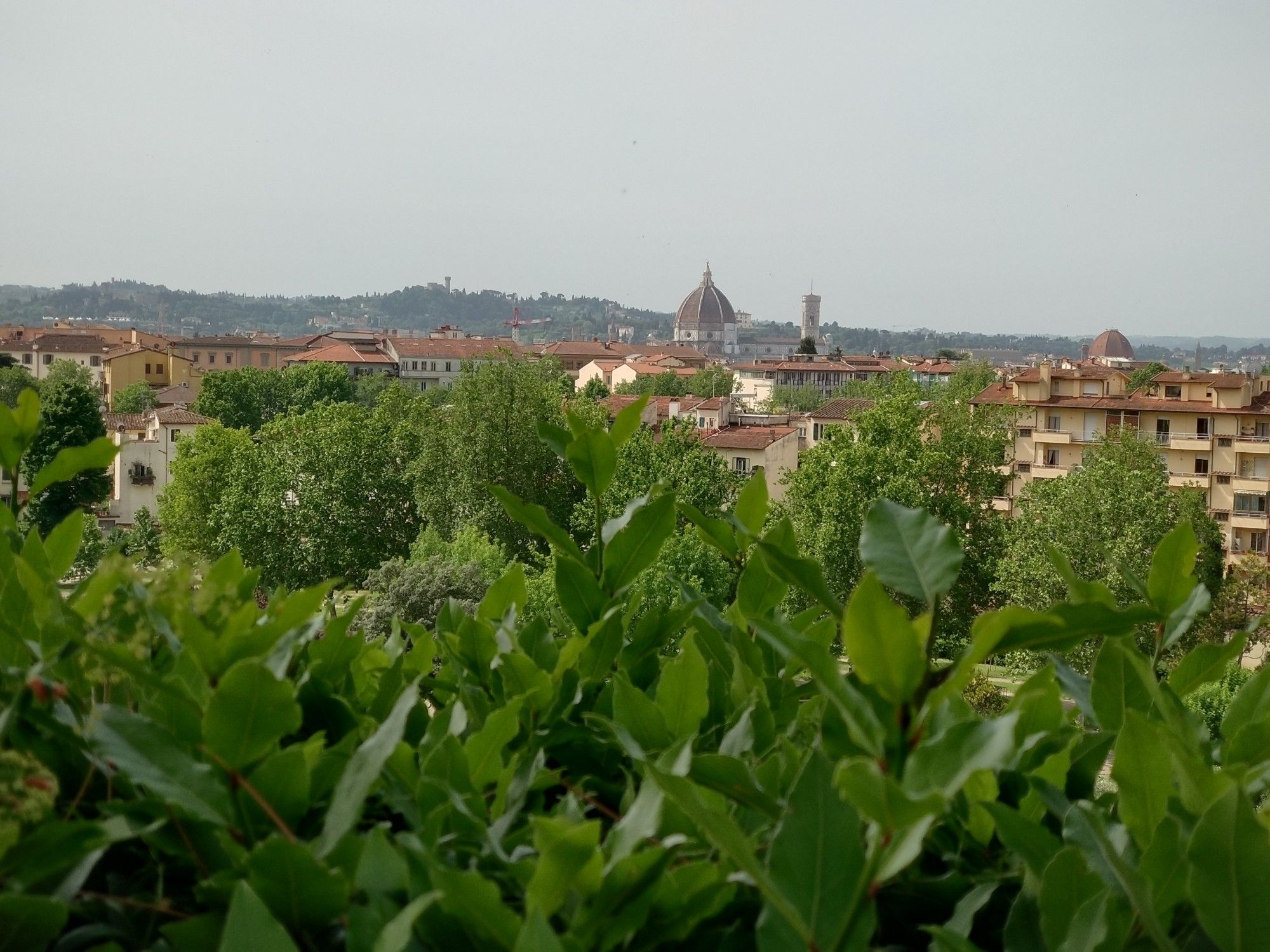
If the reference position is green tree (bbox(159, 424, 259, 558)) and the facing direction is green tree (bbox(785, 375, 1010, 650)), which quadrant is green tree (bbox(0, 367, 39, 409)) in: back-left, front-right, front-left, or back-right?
back-left

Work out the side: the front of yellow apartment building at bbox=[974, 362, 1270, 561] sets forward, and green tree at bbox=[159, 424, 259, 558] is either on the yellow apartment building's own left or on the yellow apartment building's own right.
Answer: on the yellow apartment building's own right

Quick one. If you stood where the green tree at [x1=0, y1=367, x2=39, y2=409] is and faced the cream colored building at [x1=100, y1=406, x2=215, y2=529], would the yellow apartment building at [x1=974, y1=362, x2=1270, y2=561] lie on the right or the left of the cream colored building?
left

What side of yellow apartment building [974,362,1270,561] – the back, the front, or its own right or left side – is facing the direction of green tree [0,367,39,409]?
right

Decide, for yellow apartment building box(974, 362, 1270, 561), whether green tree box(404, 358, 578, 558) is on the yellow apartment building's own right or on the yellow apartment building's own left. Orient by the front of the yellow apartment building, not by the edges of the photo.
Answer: on the yellow apartment building's own right

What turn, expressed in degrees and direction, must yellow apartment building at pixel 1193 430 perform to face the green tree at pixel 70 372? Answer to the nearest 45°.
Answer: approximately 90° to its right

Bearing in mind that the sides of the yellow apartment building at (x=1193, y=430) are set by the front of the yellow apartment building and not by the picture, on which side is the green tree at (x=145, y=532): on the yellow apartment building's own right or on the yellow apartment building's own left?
on the yellow apartment building's own right

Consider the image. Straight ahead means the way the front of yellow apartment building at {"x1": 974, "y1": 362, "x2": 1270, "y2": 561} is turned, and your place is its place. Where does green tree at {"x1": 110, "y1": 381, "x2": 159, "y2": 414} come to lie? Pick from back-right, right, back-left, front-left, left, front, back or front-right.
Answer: right

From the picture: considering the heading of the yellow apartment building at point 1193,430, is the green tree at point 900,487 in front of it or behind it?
in front

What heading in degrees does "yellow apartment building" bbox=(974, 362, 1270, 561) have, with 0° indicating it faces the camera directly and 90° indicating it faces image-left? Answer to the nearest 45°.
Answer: approximately 0°
